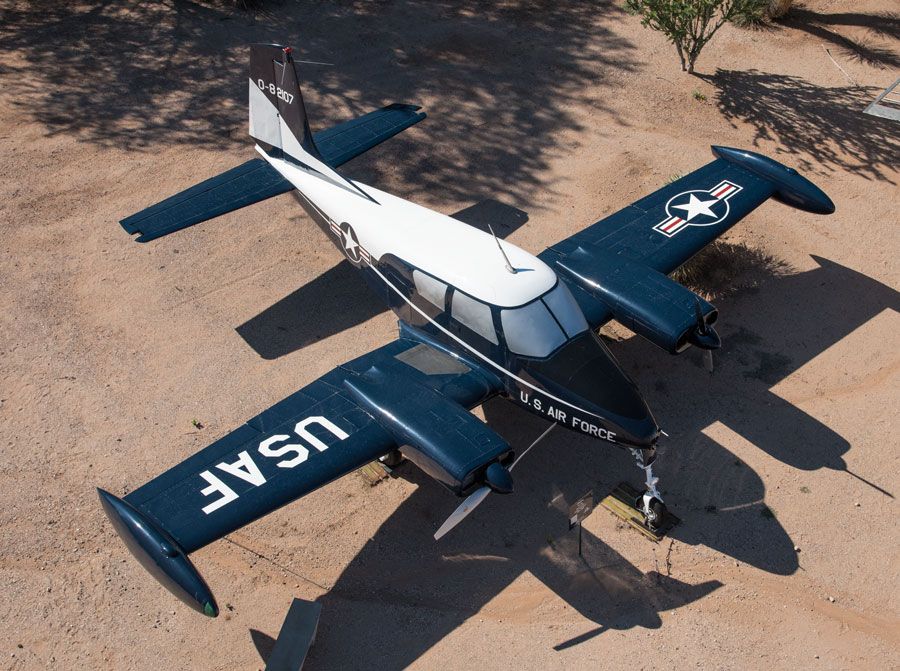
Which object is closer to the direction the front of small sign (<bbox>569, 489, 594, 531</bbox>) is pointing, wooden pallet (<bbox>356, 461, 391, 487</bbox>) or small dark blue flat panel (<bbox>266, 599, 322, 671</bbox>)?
the small dark blue flat panel

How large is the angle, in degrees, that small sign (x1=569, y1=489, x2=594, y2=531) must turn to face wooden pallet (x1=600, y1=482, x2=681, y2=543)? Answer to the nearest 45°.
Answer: approximately 90° to its left

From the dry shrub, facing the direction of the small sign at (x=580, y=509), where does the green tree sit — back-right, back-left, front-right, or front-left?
back-right

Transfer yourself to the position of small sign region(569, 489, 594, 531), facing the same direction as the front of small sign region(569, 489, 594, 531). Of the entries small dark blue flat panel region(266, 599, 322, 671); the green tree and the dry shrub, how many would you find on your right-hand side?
1

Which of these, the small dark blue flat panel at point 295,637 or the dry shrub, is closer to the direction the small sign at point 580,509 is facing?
the small dark blue flat panel

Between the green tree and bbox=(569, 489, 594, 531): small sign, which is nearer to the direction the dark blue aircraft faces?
the small sign

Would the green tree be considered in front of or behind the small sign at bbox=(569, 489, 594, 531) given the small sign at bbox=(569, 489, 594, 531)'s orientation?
behind

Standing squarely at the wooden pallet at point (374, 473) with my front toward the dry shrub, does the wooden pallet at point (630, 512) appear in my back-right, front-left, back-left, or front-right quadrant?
front-right

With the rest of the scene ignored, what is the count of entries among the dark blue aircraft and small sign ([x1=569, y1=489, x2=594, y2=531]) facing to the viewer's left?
0

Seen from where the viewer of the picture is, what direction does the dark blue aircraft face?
facing the viewer and to the right of the viewer

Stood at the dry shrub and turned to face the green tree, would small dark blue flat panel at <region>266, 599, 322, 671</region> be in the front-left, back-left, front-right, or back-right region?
back-left

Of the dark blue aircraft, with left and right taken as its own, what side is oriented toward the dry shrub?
left

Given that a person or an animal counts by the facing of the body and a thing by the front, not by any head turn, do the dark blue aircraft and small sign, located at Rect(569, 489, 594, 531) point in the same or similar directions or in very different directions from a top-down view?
same or similar directions

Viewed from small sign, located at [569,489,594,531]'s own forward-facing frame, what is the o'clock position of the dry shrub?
The dry shrub is roughly at 8 o'clock from the small sign.
